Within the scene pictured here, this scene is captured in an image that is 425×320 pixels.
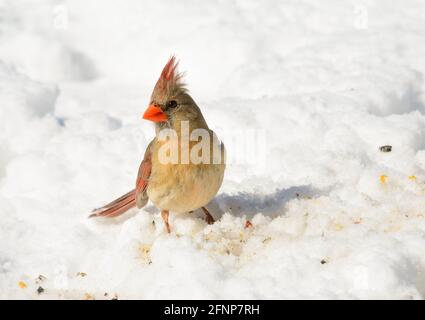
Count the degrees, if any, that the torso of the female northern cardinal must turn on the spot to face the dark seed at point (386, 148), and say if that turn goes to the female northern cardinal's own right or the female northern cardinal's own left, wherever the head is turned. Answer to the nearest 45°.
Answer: approximately 90° to the female northern cardinal's own left

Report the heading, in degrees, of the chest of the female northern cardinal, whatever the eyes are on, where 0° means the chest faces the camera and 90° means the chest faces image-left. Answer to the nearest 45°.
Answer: approximately 315°

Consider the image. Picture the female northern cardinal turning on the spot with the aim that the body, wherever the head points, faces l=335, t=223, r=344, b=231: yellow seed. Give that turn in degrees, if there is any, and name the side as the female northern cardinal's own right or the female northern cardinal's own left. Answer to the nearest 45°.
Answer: approximately 45° to the female northern cardinal's own left
